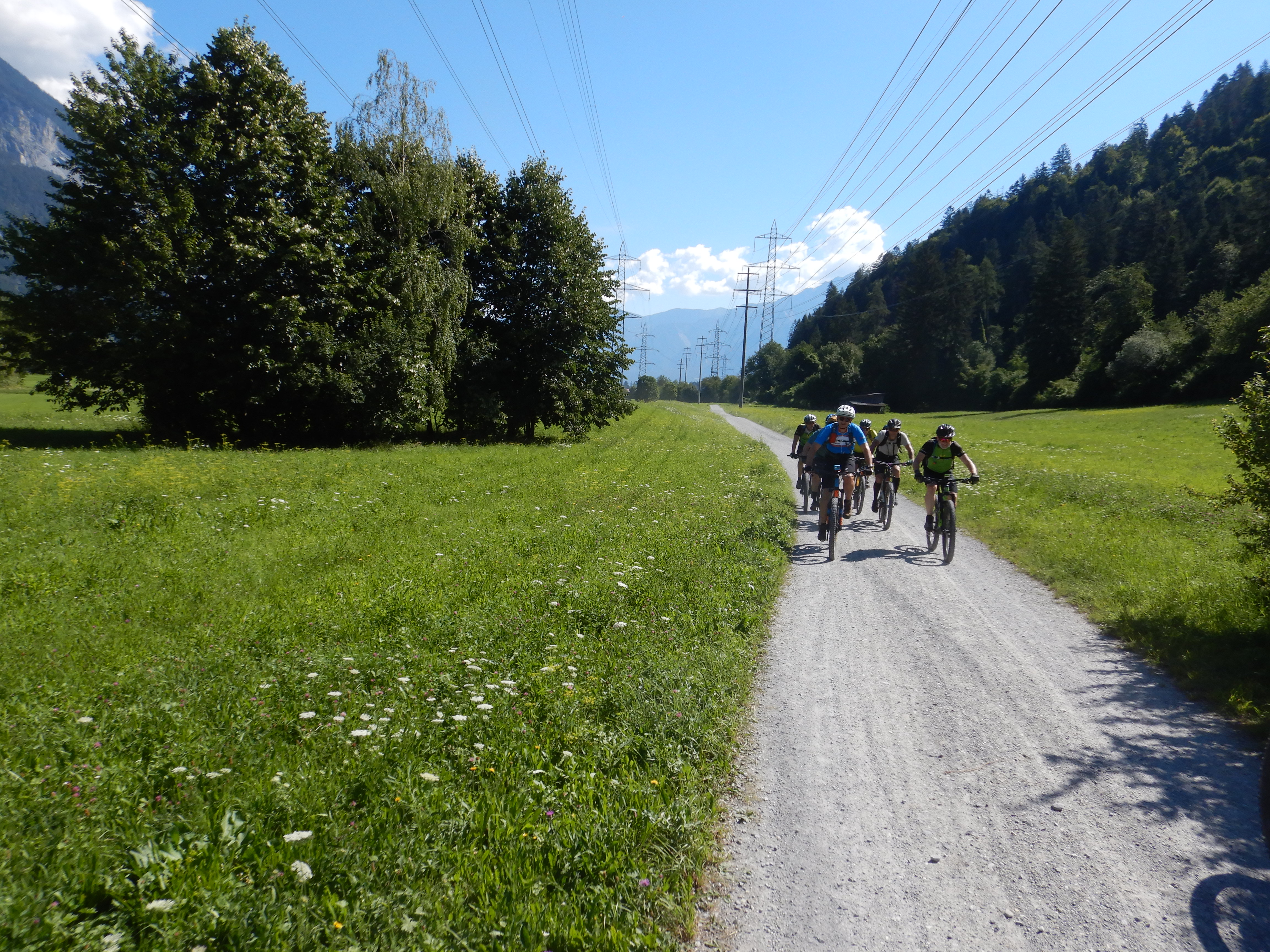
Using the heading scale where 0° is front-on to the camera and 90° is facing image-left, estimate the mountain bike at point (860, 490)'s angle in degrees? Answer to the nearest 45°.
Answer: approximately 0°

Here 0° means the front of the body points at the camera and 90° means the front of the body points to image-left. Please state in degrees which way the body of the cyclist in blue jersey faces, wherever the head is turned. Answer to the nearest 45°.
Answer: approximately 0°

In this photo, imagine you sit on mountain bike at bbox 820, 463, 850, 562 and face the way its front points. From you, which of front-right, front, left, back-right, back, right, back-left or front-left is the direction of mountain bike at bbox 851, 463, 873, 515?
back

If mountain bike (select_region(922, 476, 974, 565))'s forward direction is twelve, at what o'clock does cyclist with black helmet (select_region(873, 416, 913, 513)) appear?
The cyclist with black helmet is roughly at 5 o'clock from the mountain bike.

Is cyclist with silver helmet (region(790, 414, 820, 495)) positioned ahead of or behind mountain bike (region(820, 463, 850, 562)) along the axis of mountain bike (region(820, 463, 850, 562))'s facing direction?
behind

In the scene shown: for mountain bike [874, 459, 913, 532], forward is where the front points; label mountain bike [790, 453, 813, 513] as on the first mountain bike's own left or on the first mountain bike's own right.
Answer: on the first mountain bike's own right

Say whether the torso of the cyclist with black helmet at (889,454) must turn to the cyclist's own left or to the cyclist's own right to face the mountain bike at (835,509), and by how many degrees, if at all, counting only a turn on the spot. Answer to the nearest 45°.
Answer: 0° — they already face it
